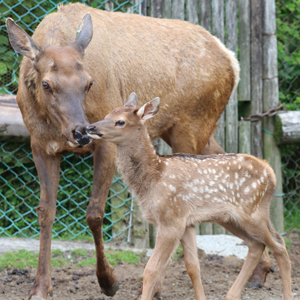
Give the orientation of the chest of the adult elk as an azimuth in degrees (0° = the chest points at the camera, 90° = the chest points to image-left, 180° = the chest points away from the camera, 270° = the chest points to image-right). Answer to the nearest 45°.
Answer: approximately 45°

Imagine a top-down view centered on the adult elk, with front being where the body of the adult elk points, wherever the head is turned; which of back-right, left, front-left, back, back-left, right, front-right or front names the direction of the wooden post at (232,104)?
back

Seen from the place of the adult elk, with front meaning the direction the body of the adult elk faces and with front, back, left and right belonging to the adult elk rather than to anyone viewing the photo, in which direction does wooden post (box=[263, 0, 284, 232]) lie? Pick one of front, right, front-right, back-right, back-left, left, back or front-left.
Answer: back

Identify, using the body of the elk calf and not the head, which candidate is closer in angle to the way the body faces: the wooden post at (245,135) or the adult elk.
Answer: the adult elk

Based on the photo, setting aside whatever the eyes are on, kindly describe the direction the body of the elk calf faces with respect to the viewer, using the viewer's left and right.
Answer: facing to the left of the viewer

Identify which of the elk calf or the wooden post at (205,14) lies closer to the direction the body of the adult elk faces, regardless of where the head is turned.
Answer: the elk calf

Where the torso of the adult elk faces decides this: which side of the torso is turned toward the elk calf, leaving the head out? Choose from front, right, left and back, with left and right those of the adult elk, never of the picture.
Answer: left

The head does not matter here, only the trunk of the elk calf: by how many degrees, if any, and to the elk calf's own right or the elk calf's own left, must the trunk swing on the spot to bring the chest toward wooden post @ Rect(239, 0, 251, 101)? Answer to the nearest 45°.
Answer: approximately 90° to the elk calf's own right

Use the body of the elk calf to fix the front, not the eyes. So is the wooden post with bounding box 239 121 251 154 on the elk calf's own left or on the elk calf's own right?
on the elk calf's own right

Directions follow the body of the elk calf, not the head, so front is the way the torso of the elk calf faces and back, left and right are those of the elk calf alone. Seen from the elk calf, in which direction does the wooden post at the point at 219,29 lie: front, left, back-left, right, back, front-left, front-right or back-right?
right

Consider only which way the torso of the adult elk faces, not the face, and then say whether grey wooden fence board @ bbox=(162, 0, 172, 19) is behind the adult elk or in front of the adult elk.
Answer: behind

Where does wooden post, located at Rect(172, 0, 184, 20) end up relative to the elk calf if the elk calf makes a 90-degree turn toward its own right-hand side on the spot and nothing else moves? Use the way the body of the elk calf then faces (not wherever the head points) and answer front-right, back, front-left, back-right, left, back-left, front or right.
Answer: front

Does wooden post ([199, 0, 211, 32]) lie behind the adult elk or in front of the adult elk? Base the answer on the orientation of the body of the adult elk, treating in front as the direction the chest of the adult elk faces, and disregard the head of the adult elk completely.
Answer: behind

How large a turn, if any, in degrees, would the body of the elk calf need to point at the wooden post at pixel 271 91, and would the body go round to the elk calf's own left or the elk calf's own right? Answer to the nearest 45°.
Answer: approximately 90° to the elk calf's own right
